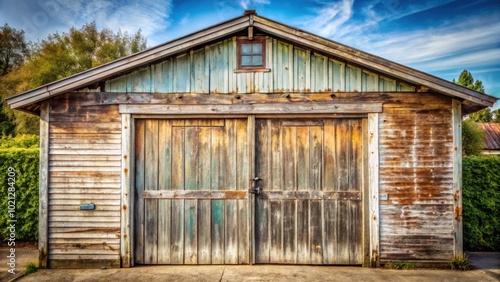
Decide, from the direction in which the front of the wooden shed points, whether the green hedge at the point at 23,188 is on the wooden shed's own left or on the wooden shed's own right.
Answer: on the wooden shed's own right

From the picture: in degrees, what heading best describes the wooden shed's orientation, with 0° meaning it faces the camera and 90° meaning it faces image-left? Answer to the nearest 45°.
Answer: approximately 0°

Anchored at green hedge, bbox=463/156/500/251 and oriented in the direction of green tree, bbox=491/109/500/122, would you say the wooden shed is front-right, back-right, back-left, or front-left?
back-left

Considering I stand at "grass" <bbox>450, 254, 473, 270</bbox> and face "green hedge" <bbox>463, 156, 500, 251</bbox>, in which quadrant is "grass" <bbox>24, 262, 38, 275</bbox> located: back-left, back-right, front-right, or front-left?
back-left

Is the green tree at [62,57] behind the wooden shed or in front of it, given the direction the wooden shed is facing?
behind

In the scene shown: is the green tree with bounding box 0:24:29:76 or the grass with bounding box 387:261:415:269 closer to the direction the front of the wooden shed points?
the grass

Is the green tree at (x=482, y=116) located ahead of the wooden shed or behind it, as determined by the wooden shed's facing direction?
behind

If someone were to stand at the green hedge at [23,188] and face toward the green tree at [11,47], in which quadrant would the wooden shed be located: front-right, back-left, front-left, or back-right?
back-right

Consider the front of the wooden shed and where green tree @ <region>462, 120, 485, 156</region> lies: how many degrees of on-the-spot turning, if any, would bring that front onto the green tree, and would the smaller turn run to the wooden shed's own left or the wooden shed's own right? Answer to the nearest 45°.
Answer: approximately 135° to the wooden shed's own left

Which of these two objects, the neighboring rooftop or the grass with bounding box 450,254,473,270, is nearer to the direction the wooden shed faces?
the grass

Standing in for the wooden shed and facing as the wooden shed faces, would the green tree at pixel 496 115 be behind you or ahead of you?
behind

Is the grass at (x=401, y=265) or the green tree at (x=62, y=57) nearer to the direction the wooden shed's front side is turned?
the grass

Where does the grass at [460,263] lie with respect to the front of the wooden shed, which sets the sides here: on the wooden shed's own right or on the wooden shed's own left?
on the wooden shed's own left
